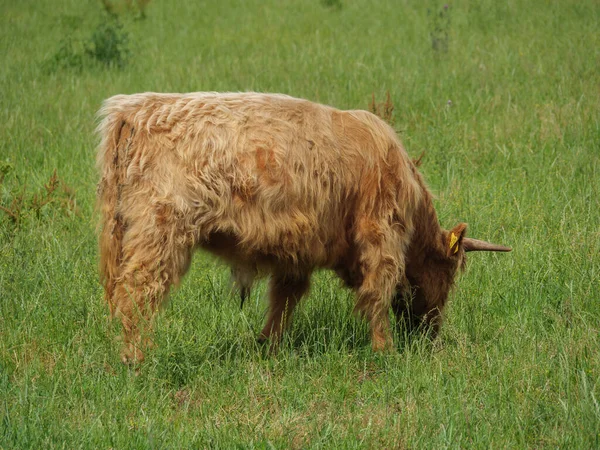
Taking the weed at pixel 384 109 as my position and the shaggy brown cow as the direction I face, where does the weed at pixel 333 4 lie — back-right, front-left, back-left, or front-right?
back-right

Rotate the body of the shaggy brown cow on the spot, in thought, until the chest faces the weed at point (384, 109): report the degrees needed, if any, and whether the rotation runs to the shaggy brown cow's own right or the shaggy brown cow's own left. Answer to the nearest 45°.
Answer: approximately 90° to the shaggy brown cow's own left

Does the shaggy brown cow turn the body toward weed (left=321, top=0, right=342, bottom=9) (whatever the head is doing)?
no

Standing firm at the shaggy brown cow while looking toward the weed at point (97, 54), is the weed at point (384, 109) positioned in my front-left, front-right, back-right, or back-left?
front-right

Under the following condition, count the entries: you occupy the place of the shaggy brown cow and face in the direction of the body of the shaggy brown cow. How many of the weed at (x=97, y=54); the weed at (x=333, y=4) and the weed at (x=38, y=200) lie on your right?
0

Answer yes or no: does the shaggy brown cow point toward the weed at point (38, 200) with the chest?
no

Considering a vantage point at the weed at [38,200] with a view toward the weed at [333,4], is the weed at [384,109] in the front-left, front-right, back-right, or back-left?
front-right

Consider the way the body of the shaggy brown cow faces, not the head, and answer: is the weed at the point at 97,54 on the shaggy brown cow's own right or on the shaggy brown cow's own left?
on the shaggy brown cow's own left

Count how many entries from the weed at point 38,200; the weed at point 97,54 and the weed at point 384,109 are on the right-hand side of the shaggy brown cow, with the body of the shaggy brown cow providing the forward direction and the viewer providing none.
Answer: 0

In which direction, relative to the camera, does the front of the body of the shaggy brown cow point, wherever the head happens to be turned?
to the viewer's right

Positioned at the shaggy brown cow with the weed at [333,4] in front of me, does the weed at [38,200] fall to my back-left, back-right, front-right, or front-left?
front-left
